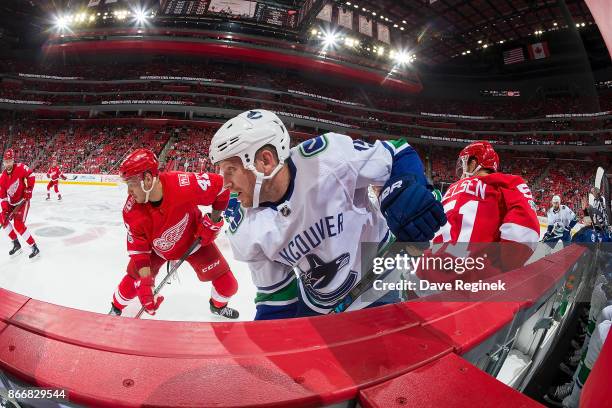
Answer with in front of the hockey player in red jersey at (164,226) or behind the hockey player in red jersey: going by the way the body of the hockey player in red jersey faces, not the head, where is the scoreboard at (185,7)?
behind

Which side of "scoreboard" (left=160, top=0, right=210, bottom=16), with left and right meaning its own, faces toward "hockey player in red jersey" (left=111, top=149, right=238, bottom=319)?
front

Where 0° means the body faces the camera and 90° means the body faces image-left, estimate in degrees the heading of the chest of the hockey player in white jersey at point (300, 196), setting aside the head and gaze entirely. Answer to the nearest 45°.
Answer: approximately 45°

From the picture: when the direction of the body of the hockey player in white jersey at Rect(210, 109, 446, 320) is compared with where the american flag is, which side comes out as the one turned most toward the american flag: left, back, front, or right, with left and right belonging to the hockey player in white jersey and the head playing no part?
back

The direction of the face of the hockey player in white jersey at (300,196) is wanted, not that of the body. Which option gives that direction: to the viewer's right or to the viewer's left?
to the viewer's left

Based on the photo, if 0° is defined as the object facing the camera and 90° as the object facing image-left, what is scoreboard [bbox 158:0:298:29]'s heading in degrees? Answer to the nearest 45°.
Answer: approximately 0°
